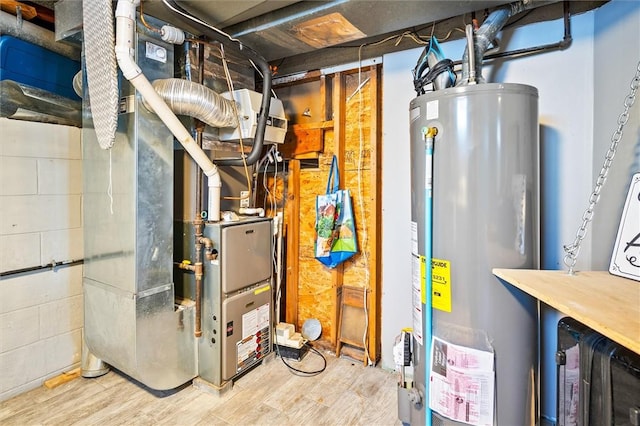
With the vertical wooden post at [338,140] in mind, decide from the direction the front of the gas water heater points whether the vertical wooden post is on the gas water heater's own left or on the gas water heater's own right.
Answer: on the gas water heater's own right

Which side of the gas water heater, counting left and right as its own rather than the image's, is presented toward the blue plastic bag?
right

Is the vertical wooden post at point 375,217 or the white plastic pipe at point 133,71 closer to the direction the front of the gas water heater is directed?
the white plastic pipe

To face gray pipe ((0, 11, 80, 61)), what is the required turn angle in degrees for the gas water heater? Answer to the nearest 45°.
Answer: approximately 45° to its right

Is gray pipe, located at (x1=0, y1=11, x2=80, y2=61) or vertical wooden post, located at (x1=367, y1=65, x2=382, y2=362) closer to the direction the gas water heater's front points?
the gray pipe

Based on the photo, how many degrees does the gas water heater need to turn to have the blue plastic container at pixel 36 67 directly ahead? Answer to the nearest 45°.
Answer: approximately 45° to its right

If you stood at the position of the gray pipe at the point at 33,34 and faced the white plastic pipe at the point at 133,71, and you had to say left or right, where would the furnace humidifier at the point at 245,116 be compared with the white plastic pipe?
left

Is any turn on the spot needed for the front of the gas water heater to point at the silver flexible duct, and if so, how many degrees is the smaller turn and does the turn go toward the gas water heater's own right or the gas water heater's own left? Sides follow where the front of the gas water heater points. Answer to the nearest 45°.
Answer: approximately 45° to the gas water heater's own right

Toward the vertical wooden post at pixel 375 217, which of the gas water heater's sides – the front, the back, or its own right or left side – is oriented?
right

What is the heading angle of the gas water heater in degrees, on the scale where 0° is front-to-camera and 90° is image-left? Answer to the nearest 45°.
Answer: approximately 45°
